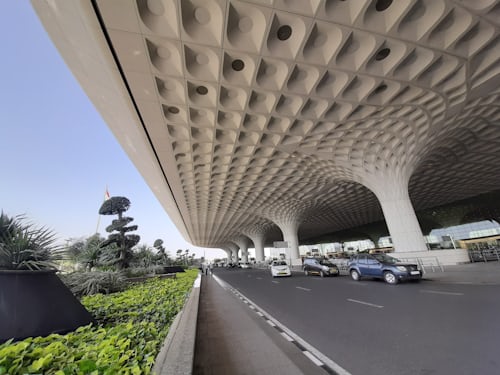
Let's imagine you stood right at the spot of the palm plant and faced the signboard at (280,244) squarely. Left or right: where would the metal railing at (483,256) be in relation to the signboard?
right

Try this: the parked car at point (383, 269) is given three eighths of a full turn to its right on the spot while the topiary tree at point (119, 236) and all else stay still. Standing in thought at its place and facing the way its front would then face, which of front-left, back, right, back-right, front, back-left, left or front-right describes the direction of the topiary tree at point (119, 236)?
front

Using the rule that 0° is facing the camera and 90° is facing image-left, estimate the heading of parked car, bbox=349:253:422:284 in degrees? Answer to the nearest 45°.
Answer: approximately 315°

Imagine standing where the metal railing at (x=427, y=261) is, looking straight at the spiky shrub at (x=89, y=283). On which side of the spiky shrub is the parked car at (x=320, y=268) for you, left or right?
right

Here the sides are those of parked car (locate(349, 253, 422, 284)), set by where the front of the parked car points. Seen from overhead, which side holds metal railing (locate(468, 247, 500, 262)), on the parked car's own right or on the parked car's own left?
on the parked car's own left

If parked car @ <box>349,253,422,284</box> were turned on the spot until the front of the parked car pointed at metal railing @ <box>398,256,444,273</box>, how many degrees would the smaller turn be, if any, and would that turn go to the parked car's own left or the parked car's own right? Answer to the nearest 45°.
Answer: approximately 90° to the parked car's own left

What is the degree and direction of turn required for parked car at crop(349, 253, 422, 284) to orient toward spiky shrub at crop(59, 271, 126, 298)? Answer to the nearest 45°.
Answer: approximately 90° to its right

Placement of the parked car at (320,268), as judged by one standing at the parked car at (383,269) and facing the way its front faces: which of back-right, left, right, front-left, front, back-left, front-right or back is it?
back
